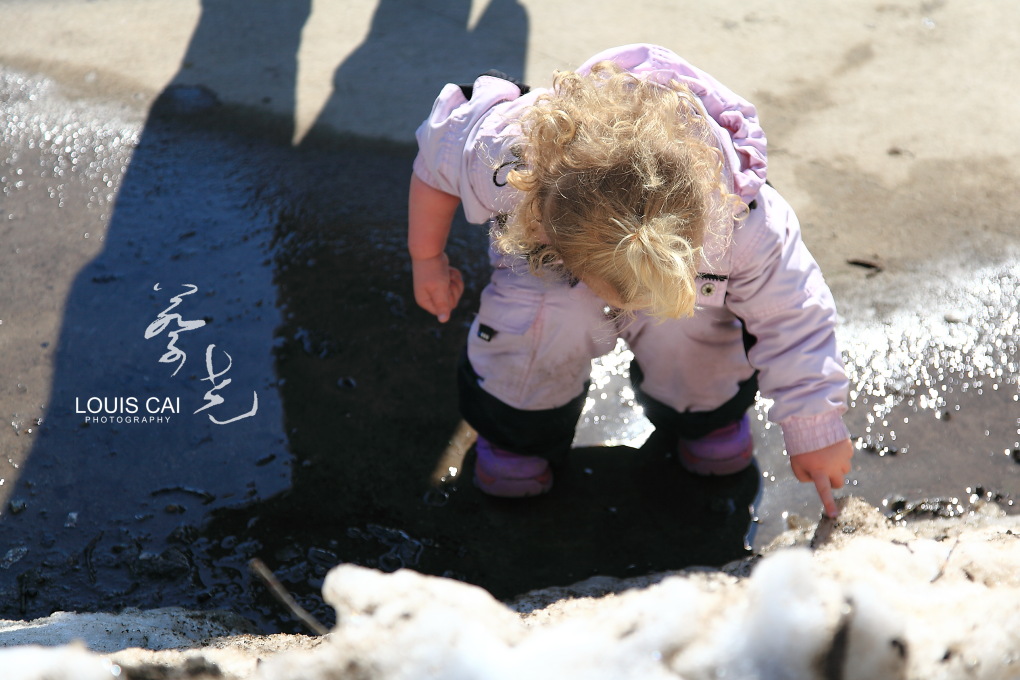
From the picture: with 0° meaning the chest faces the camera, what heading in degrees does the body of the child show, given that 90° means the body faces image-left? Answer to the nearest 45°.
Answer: approximately 0°

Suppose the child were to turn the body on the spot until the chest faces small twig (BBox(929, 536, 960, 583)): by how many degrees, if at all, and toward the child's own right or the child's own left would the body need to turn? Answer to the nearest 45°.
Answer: approximately 45° to the child's own left
